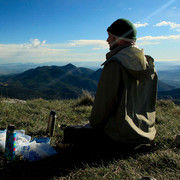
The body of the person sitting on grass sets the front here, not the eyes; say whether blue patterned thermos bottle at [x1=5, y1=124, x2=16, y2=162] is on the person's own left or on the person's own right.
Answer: on the person's own left

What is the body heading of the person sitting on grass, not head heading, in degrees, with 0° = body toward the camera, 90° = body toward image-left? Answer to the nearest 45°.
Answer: approximately 135°
